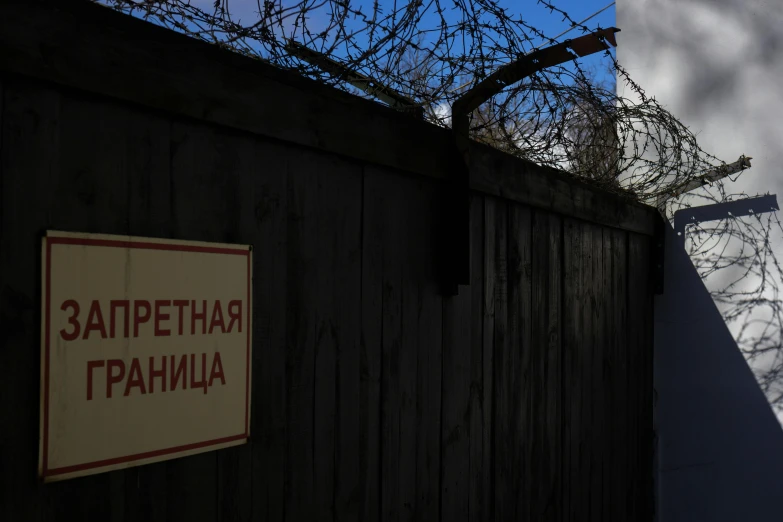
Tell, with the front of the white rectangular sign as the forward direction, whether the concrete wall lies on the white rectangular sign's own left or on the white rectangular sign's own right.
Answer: on the white rectangular sign's own left

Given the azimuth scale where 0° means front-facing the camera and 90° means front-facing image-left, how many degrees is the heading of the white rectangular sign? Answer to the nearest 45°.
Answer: approximately 315°
